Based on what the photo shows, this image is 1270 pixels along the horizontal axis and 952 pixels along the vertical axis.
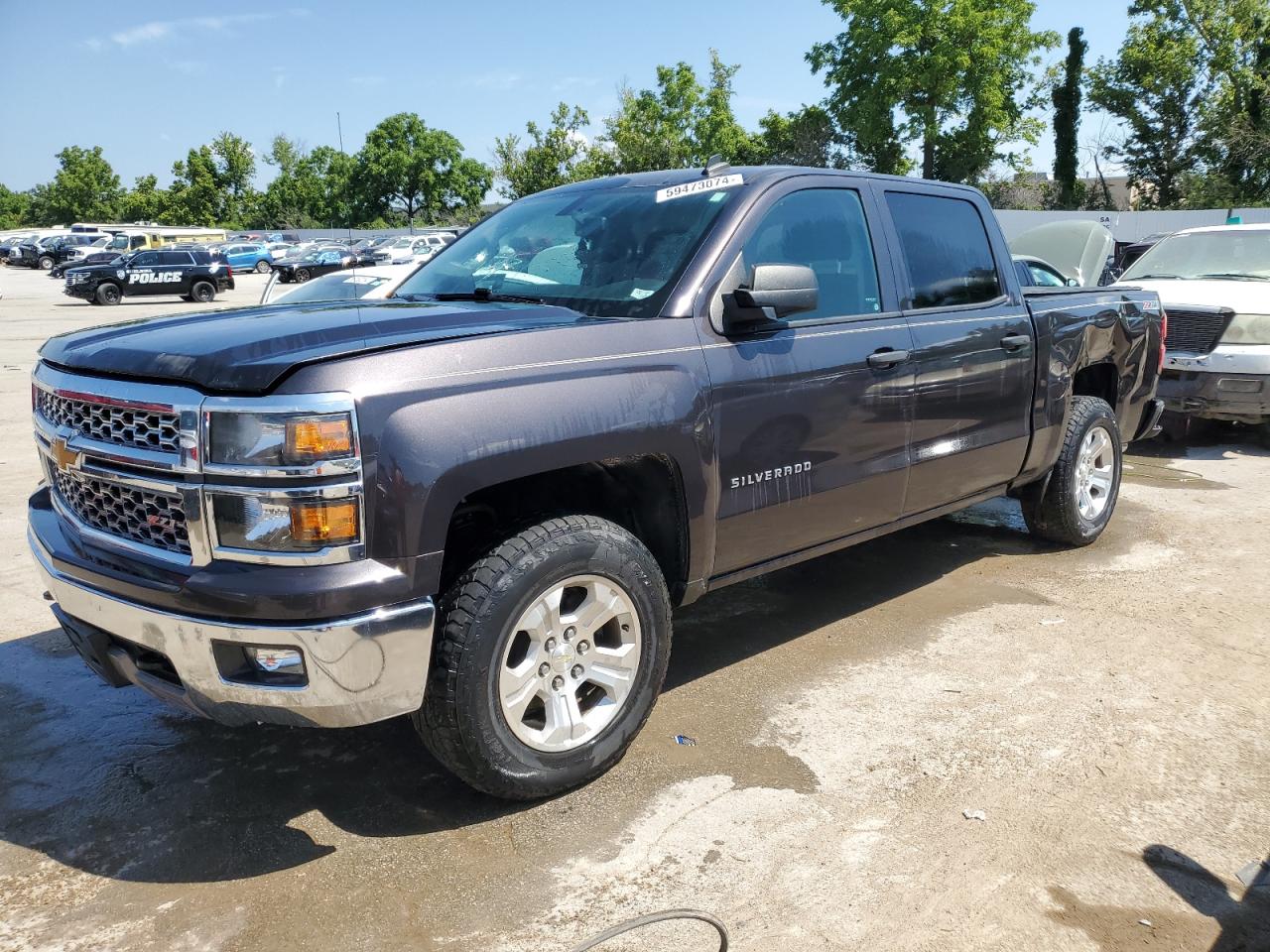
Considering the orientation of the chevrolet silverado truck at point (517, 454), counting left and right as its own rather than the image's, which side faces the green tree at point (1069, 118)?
back

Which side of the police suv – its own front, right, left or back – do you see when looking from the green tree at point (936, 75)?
back

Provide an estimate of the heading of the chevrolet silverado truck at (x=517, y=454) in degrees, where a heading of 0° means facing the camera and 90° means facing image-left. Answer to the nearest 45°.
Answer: approximately 45°

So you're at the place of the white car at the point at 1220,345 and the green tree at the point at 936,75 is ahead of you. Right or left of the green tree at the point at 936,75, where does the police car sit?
left

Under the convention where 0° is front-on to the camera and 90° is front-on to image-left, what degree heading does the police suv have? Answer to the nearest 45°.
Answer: approximately 90°

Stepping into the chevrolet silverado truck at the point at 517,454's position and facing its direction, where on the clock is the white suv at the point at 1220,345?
the white suv at the point at 1220,345 is roughly at 6 o'clock from the chevrolet silverado truck at the point at 517,454.

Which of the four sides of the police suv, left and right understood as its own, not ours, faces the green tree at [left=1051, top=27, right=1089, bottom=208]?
back

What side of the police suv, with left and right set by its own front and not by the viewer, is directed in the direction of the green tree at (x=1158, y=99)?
back

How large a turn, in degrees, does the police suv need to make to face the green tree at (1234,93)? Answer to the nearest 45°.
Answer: approximately 180°

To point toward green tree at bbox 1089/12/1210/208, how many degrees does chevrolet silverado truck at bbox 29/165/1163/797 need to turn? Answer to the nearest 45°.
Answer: approximately 180°
